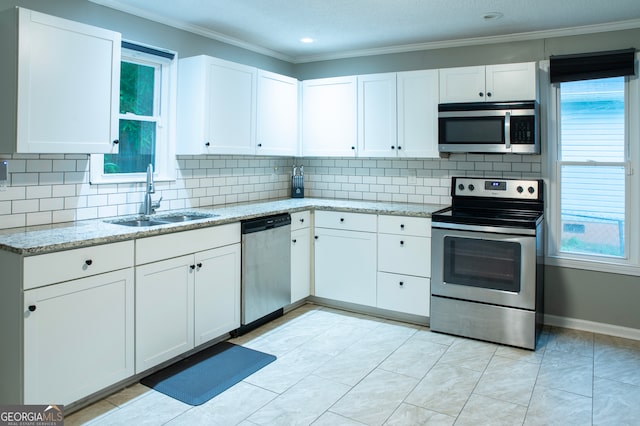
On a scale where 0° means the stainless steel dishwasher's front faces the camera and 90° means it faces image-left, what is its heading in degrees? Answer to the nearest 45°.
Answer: approximately 315°

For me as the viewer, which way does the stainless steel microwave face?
facing the viewer

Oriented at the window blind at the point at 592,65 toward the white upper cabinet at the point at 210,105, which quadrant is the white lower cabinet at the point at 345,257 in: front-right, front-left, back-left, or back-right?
front-right

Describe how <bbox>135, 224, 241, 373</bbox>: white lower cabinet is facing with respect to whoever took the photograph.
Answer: facing the viewer and to the right of the viewer

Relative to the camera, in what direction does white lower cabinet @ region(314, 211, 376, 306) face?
facing the viewer and to the left of the viewer

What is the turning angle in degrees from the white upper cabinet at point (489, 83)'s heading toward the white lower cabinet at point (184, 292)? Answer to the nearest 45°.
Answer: approximately 45° to its right

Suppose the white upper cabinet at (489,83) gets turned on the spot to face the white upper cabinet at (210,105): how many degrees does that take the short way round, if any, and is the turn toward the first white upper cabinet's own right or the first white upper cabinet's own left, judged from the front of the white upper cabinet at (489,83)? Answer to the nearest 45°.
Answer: approximately 90° to the first white upper cabinet's own right

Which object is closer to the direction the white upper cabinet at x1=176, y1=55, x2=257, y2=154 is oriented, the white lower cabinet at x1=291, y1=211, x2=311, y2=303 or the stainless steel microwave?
the stainless steel microwave

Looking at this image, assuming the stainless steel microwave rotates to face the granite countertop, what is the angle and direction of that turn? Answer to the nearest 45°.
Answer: approximately 45° to its right
